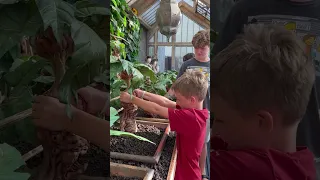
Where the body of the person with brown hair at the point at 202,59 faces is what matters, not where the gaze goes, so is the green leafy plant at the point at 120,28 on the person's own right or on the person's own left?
on the person's own right

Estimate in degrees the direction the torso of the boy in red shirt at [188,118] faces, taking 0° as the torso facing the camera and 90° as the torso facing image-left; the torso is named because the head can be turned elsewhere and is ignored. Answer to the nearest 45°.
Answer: approximately 90°

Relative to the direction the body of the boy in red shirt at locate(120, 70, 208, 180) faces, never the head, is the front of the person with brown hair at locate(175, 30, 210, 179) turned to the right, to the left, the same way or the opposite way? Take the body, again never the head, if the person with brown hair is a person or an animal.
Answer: to the left

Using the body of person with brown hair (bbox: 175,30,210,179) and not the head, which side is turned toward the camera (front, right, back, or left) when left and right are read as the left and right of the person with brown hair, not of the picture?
front

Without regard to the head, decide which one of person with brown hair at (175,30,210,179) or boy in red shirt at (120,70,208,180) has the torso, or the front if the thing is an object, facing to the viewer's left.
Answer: the boy in red shirt
